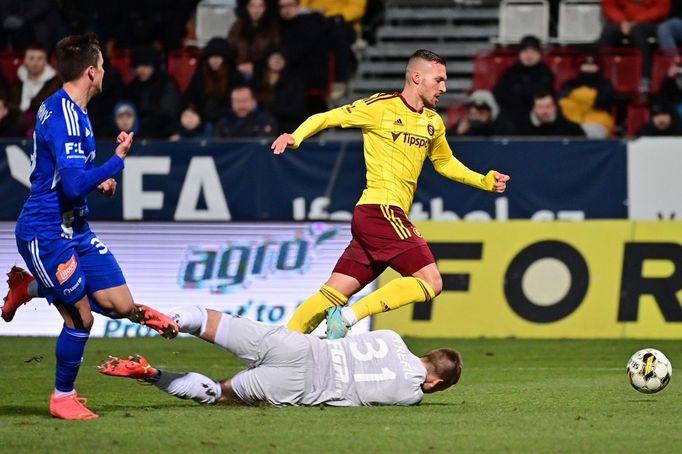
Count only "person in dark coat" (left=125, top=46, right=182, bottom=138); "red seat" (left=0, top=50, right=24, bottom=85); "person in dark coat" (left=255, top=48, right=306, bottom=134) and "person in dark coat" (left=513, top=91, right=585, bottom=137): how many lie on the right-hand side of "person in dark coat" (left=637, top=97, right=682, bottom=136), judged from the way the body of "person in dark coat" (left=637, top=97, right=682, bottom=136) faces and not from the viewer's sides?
4

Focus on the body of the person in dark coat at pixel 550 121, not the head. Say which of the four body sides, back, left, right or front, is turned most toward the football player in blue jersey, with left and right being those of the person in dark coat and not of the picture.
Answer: front

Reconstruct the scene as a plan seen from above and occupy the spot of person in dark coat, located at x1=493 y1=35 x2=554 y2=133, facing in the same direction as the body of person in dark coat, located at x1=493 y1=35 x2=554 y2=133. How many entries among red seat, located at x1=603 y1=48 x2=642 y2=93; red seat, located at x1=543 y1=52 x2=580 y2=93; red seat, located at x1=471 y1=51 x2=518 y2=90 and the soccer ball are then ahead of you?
1

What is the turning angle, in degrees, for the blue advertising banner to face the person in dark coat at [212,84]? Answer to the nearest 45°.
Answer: approximately 135° to its right

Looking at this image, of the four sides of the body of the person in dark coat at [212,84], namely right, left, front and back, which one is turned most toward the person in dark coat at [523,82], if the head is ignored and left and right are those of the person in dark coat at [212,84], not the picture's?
left

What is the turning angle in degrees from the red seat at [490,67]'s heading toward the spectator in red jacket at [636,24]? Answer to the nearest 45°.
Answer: approximately 90° to its left

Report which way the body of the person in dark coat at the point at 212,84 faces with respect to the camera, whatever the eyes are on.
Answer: toward the camera

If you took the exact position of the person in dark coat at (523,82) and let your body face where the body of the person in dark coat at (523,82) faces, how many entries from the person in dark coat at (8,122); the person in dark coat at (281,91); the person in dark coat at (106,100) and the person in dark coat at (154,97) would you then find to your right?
4

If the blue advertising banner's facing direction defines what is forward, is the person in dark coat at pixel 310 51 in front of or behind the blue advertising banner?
behind

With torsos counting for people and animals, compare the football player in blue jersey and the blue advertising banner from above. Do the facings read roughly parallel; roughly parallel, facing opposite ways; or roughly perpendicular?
roughly perpendicular

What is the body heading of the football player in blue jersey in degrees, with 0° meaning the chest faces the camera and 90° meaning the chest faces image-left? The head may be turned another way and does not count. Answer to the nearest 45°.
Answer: approximately 270°

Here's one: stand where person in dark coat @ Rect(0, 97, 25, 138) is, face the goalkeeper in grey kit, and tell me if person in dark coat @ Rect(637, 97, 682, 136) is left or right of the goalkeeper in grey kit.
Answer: left

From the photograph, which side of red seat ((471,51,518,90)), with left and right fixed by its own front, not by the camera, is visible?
front

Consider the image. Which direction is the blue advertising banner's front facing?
toward the camera

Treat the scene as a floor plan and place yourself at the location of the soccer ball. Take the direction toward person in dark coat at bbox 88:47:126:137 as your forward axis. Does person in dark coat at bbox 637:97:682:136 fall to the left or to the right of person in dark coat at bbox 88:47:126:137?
right
